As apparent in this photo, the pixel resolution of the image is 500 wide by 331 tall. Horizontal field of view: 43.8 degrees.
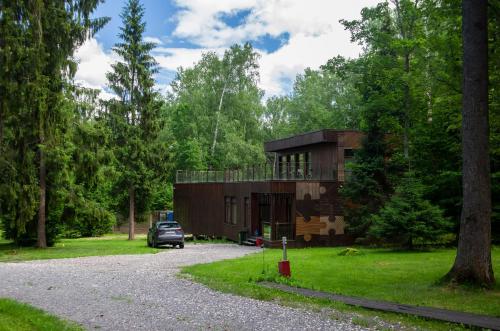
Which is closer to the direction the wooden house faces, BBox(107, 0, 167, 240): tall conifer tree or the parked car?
the parked car

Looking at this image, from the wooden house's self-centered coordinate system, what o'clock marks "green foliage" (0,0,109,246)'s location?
The green foliage is roughly at 1 o'clock from the wooden house.

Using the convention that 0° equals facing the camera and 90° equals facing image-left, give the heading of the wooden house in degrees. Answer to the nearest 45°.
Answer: approximately 45°

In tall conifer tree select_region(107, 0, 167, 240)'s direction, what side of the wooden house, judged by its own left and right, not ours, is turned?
right

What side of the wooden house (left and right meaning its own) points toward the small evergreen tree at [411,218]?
left

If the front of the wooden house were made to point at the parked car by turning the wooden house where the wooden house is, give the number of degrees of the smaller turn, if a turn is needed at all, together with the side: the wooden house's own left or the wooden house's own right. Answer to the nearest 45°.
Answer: approximately 45° to the wooden house's own right
